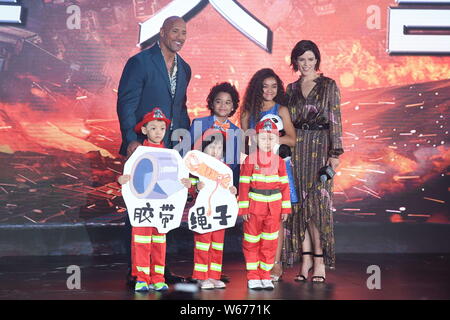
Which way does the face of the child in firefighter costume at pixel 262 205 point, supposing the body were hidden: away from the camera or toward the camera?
toward the camera

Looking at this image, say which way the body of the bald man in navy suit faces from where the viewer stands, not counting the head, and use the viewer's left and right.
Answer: facing the viewer and to the right of the viewer

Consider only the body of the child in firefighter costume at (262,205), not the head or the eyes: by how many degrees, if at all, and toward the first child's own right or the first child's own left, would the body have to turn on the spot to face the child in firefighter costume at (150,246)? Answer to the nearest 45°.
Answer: approximately 90° to the first child's own right

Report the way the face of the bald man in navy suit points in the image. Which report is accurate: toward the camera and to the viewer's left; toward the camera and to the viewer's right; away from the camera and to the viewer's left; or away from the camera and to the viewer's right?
toward the camera and to the viewer's right

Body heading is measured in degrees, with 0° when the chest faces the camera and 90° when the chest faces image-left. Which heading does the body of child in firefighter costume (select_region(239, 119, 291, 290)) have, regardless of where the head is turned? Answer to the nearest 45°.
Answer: approximately 0°

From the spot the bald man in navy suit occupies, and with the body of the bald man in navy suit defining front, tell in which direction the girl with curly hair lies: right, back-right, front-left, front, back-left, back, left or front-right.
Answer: front-left

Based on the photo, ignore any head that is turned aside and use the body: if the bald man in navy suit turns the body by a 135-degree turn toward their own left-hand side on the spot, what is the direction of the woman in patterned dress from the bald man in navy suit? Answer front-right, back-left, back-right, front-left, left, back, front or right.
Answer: right

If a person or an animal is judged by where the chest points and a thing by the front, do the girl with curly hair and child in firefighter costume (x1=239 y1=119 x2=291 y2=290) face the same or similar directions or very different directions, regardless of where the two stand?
same or similar directions

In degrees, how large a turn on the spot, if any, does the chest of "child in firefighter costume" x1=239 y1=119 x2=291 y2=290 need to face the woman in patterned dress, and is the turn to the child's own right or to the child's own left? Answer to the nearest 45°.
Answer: approximately 135° to the child's own left

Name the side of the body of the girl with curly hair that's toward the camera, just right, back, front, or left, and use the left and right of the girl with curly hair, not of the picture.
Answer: front

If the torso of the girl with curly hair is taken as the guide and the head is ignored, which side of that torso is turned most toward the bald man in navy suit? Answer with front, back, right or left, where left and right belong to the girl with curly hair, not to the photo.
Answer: right
